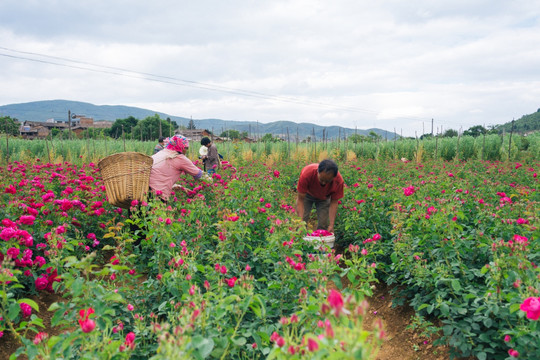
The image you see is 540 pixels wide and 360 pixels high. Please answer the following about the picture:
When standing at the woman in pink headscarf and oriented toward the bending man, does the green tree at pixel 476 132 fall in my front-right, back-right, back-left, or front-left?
front-left

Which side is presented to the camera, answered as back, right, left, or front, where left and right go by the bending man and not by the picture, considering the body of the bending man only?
front

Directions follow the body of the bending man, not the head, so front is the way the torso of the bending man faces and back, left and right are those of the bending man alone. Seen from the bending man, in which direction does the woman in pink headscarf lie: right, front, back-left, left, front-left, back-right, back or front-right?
right

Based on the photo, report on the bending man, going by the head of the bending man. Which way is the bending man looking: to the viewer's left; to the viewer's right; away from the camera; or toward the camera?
toward the camera

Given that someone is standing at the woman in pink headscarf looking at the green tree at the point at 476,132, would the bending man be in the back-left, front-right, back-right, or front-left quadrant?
front-right

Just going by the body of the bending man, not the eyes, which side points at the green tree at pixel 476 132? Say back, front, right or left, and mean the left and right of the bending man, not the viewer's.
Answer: back
